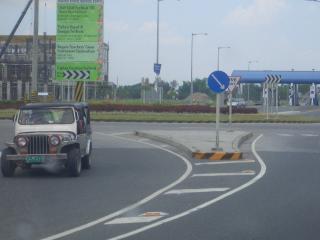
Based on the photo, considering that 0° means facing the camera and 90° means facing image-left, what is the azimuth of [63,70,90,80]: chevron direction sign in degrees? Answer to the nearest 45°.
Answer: approximately 0°

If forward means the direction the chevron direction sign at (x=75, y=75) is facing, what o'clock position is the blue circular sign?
The blue circular sign is roughly at 11 o'clock from the chevron direction sign.

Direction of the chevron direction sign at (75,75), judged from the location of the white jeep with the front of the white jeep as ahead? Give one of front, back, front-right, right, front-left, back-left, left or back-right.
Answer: back

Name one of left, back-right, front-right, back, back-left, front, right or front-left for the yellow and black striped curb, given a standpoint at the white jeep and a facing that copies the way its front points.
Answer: back-left

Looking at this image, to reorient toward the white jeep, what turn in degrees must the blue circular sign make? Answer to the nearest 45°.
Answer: approximately 45° to its right

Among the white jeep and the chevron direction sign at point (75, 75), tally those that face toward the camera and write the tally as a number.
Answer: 2

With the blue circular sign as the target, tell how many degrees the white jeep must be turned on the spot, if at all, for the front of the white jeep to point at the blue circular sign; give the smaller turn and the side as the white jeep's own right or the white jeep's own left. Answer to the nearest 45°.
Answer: approximately 135° to the white jeep's own left

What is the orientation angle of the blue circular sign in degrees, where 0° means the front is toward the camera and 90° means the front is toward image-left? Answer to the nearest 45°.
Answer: approximately 0°

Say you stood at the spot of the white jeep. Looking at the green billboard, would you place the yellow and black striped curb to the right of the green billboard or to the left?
right
